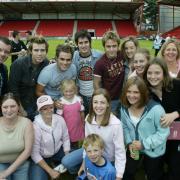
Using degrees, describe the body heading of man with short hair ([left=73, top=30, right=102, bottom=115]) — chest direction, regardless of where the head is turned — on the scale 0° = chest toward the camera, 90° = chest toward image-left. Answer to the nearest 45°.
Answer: approximately 0°

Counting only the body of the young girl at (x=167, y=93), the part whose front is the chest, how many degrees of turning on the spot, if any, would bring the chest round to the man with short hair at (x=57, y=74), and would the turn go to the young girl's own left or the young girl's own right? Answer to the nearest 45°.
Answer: approximately 45° to the young girl's own right

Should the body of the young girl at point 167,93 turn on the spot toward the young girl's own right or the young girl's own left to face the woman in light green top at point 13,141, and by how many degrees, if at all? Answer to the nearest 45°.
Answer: approximately 45° to the young girl's own right

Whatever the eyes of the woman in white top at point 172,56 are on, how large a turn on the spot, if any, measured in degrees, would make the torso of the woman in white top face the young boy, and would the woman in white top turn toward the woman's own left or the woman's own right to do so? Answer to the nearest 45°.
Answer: approximately 45° to the woman's own right

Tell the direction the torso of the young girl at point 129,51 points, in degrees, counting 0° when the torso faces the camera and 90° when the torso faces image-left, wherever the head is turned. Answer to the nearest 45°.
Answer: approximately 0°

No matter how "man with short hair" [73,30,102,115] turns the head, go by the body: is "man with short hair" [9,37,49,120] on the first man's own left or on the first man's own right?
on the first man's own right

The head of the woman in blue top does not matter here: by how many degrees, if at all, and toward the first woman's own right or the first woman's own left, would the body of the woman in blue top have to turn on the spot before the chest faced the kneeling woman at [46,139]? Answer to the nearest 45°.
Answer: approximately 45° to the first woman's own right

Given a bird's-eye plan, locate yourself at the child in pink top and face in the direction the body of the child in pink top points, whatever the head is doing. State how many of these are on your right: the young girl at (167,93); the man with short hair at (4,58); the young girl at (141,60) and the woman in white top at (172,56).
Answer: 1
